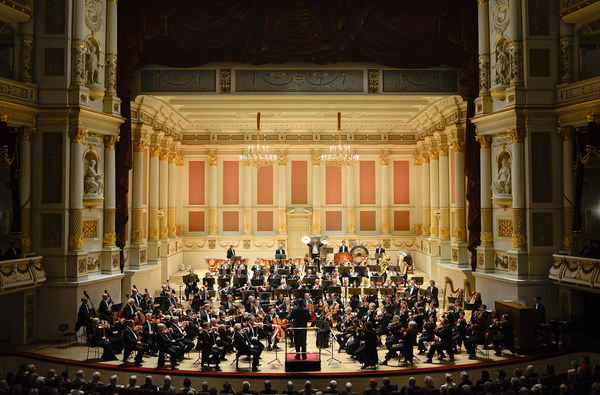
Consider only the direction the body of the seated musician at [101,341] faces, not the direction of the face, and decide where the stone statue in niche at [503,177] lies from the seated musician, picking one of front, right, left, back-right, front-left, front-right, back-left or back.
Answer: front

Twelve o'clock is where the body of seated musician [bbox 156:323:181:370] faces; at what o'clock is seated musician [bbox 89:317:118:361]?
seated musician [bbox 89:317:118:361] is roughly at 7 o'clock from seated musician [bbox 156:323:181:370].

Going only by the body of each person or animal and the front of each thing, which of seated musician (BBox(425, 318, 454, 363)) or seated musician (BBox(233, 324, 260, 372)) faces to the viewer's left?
seated musician (BBox(425, 318, 454, 363))

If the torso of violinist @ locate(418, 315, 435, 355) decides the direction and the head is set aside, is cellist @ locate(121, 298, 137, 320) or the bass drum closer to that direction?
the cellist

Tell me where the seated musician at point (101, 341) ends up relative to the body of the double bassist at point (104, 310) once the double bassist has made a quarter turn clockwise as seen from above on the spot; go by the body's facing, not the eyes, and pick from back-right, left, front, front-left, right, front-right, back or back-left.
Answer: front-left

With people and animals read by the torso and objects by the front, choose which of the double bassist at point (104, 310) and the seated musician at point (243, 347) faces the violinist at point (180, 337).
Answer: the double bassist at point (104, 310)

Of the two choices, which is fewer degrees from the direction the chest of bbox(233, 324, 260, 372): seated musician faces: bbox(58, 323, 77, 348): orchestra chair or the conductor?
the conductor

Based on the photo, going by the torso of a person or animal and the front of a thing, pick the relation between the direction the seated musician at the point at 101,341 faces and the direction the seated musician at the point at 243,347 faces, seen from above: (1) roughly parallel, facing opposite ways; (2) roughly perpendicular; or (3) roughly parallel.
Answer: roughly parallel

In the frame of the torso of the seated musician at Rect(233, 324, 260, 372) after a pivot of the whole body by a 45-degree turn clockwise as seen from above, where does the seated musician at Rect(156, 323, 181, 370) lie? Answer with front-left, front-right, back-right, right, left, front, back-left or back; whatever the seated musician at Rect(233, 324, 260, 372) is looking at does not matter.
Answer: back-right

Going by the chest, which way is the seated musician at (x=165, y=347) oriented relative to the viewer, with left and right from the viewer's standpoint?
facing to the right of the viewer

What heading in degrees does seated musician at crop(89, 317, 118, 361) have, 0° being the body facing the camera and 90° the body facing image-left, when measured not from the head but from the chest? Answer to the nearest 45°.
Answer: approximately 270°

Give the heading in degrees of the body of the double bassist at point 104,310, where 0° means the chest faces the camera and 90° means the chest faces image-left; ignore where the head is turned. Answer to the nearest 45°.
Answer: approximately 315°

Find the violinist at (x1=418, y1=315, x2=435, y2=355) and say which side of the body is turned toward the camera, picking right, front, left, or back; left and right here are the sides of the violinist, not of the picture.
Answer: left

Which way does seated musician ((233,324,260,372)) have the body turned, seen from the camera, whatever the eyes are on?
to the viewer's right
